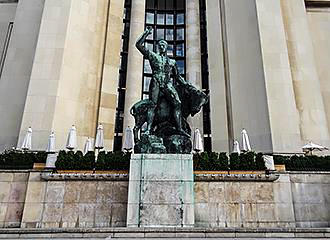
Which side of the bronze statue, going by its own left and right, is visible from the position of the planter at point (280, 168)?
left

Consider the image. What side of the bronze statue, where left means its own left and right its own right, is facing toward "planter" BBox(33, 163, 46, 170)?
right

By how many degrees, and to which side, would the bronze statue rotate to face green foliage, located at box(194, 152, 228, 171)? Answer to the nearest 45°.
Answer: approximately 135° to its left

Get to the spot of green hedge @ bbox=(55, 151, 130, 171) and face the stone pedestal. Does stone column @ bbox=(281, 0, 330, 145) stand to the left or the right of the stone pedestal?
left

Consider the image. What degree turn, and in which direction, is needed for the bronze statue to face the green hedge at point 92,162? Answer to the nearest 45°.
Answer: approximately 90° to its right

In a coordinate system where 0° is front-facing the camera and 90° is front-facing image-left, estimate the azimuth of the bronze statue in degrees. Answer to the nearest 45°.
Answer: approximately 0°

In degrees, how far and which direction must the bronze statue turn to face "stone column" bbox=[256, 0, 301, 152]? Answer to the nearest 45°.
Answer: approximately 135° to its left

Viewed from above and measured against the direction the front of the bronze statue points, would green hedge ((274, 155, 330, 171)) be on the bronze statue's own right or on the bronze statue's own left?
on the bronze statue's own left

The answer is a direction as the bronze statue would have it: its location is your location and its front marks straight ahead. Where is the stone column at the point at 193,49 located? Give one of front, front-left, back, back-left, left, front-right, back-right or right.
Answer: back

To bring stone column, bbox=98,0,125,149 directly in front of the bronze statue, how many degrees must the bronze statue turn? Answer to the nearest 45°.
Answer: approximately 135° to its right

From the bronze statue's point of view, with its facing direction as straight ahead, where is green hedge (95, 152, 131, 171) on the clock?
The green hedge is roughly at 4 o'clock from the bronze statue.
